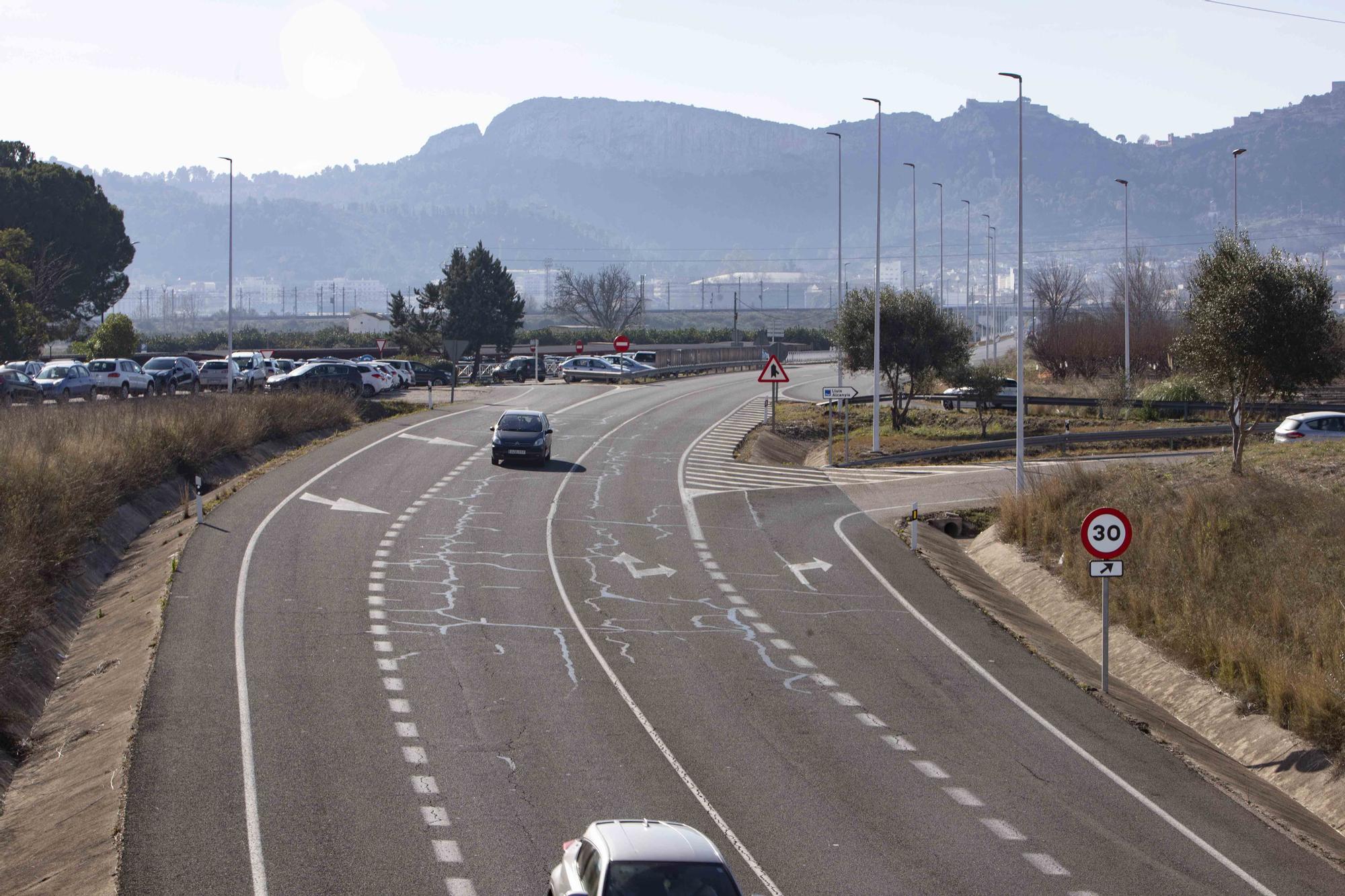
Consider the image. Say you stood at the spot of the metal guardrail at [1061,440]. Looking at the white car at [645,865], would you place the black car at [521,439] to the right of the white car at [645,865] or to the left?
right

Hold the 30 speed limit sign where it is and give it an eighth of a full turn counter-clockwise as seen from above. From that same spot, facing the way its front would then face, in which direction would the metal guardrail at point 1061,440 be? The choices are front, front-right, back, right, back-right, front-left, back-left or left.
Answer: back-left

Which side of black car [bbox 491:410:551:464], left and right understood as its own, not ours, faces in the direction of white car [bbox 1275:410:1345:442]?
left

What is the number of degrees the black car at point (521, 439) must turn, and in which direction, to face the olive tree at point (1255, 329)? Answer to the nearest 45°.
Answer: approximately 45° to its left

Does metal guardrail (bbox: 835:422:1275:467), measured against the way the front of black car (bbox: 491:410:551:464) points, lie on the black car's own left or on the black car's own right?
on the black car's own left

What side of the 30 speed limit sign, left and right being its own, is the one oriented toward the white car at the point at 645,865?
front

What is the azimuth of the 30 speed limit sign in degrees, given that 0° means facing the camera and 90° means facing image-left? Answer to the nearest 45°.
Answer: approximately 0°

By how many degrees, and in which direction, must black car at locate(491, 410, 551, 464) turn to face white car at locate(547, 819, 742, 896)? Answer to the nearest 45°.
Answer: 0° — it already faces it

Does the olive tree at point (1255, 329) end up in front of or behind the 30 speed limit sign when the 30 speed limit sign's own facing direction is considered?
behind
